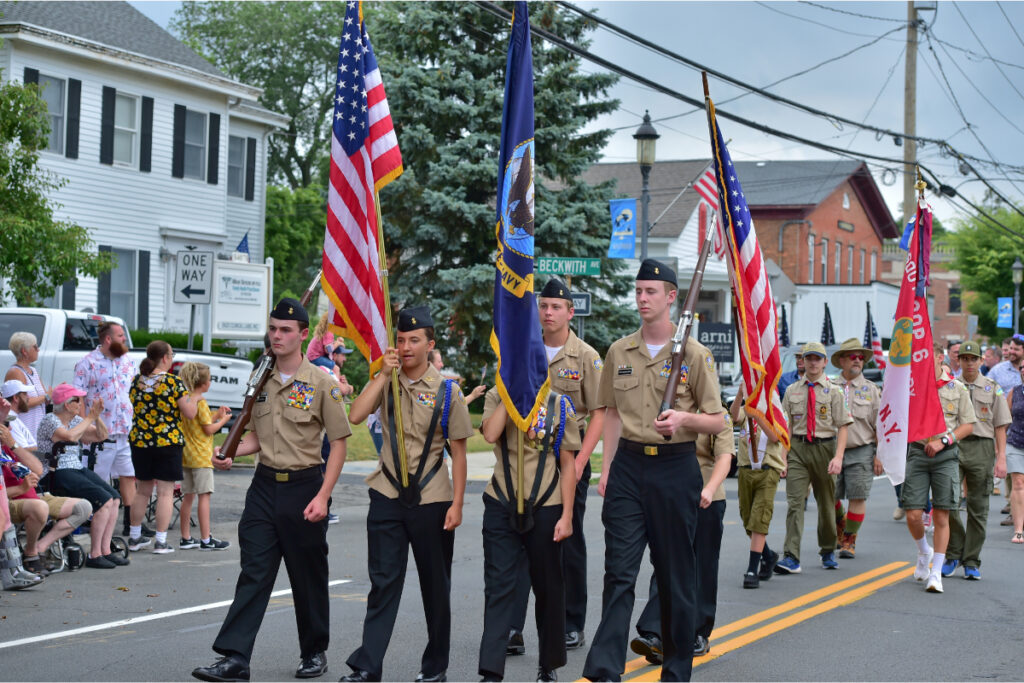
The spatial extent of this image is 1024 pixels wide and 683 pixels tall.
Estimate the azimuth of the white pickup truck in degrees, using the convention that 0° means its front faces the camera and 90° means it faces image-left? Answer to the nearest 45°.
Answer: approximately 135°

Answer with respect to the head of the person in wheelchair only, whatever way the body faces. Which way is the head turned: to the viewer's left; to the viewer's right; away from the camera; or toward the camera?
to the viewer's right

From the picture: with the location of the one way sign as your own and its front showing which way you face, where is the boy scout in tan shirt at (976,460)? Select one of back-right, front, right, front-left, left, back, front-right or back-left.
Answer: front-left

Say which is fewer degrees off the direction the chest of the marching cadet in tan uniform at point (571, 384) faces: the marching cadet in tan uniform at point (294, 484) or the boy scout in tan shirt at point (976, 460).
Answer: the marching cadet in tan uniform

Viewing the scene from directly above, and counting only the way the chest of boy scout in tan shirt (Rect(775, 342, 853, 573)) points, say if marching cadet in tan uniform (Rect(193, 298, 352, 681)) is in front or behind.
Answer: in front

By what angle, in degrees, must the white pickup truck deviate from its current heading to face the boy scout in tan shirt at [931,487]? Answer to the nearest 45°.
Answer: approximately 180°

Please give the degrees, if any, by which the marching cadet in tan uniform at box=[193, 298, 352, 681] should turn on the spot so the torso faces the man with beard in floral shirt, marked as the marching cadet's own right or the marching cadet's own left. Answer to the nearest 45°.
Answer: approximately 135° to the marching cadet's own right

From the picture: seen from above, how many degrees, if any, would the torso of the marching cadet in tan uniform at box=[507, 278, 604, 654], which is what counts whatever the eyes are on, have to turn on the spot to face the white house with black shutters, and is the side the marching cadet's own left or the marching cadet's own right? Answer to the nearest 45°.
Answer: approximately 90° to the marching cadet's own right

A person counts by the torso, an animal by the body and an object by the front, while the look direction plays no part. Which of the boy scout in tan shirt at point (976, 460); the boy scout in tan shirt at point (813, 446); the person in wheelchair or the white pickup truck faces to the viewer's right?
the person in wheelchair

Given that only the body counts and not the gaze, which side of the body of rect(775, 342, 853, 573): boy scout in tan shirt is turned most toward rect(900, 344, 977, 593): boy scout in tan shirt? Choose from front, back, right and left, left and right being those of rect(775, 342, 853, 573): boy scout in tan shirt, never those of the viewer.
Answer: left

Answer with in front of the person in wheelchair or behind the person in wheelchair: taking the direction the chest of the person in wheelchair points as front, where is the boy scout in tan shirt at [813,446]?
in front

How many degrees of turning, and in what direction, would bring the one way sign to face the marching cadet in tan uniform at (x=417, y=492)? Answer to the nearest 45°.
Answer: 0° — it already faces them

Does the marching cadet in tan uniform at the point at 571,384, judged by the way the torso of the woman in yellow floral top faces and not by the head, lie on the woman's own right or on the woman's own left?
on the woman's own right

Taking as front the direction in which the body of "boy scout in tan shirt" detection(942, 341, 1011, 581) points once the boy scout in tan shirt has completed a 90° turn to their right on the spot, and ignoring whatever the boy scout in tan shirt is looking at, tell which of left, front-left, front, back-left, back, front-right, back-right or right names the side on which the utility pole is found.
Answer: front-right
